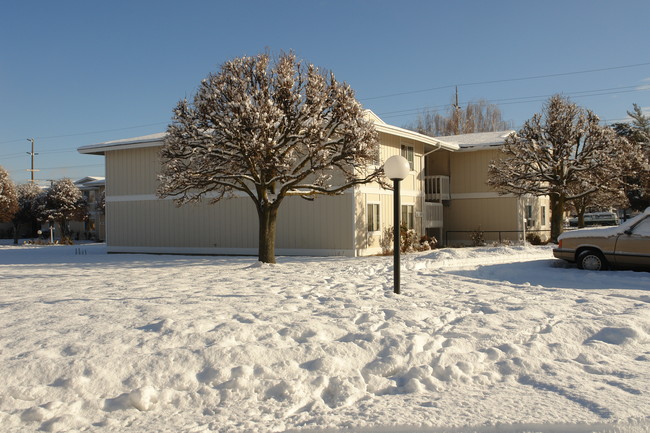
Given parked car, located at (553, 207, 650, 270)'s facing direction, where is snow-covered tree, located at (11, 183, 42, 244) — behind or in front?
in front

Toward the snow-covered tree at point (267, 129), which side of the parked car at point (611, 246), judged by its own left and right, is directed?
front

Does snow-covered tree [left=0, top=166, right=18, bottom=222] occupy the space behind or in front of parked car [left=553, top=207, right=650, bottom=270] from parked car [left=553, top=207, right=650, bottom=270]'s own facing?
in front

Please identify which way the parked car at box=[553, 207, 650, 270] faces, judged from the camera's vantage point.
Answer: facing to the left of the viewer
